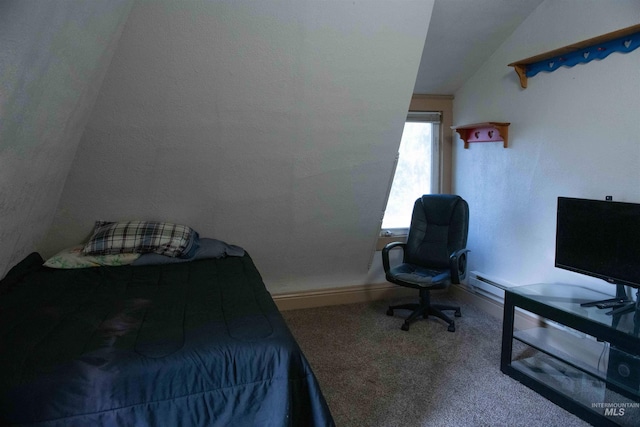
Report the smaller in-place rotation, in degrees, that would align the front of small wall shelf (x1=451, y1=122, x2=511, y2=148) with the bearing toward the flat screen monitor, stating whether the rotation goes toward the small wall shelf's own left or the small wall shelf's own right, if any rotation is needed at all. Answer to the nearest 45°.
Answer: approximately 90° to the small wall shelf's own left

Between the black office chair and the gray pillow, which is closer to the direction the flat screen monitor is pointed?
the gray pillow

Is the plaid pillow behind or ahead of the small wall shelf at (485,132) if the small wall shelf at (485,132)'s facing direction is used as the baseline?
ahead

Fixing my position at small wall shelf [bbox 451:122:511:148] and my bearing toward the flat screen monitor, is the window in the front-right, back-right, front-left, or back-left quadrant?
back-right

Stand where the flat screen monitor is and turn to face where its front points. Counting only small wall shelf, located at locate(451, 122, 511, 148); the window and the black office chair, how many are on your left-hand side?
0

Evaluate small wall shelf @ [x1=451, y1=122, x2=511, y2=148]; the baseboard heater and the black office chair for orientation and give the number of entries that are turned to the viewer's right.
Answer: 0

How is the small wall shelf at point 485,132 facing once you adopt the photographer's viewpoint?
facing the viewer and to the left of the viewer

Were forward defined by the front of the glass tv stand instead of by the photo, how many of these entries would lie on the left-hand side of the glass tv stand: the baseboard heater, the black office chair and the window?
0
